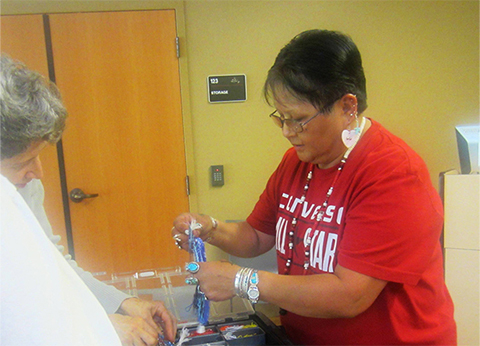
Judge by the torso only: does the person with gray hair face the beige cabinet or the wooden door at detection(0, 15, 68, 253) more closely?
the beige cabinet

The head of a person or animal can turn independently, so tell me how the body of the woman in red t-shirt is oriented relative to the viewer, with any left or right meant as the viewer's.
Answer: facing the viewer and to the left of the viewer

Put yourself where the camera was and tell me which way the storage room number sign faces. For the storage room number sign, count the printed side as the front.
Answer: facing the viewer

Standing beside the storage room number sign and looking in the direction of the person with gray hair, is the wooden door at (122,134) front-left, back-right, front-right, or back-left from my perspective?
front-right

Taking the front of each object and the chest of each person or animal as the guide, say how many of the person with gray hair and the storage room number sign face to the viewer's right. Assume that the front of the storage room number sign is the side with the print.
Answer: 1

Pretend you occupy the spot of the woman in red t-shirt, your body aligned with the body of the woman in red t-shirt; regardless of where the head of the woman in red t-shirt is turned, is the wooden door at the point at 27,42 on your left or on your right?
on your right

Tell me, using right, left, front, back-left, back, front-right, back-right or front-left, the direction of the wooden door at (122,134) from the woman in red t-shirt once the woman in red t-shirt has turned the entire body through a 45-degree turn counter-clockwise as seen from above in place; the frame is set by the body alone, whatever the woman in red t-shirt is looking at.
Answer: back-right

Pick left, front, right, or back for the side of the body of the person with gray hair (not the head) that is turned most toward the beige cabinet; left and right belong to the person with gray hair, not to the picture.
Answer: front

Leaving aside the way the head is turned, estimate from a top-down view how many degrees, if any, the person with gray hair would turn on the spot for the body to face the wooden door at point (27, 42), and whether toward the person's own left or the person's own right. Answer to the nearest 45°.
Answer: approximately 90° to the person's own left

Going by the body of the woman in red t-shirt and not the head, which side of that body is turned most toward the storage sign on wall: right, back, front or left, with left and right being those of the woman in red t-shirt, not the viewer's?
right

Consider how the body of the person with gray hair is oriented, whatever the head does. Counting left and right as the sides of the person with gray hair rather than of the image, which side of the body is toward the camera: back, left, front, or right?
right

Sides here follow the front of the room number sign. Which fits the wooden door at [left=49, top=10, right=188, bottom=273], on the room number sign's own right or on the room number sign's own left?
on the room number sign's own right

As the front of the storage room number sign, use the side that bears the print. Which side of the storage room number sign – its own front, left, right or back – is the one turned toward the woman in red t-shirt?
front
